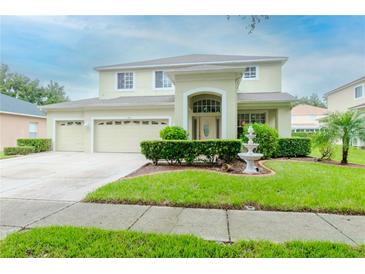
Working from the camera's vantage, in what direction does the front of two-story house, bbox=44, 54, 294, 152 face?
facing the viewer

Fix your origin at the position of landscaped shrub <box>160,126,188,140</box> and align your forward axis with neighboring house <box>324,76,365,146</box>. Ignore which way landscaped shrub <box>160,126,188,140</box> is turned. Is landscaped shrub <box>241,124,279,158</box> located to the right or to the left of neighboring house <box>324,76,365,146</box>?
right

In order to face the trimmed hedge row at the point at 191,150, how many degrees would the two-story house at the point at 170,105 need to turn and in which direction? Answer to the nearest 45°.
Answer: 0° — it already faces it

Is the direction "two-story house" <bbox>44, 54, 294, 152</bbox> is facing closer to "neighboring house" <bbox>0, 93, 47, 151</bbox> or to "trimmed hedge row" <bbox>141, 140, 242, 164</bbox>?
the trimmed hedge row

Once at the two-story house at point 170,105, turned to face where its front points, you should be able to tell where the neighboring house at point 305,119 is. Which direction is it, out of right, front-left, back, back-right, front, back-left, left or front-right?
back-left

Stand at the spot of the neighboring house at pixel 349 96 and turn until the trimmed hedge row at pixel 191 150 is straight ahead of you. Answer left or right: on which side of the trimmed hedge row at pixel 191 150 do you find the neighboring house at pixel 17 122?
right

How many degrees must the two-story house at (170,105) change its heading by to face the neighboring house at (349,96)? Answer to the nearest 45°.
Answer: approximately 90° to its left

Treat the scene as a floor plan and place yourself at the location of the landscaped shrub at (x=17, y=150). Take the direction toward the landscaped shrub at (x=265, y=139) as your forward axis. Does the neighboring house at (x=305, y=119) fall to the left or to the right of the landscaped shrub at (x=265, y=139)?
left

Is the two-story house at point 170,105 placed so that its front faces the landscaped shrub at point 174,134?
yes

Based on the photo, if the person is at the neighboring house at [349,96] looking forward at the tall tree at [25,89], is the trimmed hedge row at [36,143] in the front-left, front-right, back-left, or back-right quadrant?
front-left

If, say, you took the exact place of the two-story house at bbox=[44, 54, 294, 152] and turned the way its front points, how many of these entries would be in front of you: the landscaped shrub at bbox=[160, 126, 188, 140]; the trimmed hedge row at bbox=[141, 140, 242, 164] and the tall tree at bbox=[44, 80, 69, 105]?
2

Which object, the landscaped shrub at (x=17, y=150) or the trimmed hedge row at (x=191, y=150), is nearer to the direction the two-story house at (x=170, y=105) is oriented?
the trimmed hedge row

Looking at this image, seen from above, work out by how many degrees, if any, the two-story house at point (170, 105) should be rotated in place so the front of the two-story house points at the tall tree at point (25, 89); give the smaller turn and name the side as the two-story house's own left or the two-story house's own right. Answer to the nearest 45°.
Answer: approximately 135° to the two-story house's own right

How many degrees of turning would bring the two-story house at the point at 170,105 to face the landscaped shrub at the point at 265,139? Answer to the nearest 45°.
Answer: approximately 45° to its left

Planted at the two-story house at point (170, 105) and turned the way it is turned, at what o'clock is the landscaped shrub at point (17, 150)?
The landscaped shrub is roughly at 3 o'clock from the two-story house.

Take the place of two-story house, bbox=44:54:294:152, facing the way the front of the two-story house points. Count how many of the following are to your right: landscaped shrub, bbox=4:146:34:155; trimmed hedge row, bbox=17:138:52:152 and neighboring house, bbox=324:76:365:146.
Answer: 2

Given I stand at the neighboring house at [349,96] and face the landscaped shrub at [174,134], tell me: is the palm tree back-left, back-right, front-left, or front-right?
front-left

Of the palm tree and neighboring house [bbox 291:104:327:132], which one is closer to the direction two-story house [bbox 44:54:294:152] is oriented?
the palm tree

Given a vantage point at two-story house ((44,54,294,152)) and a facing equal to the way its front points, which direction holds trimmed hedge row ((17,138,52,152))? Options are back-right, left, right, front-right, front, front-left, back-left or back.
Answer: right
